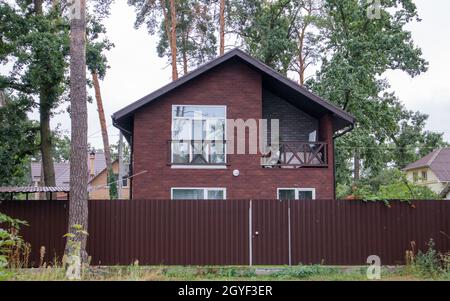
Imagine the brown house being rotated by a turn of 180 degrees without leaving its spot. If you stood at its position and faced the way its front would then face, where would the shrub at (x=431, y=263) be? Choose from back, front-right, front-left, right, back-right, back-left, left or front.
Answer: back-right

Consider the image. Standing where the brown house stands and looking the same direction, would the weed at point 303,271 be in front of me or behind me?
in front

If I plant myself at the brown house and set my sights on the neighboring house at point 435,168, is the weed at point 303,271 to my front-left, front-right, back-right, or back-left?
back-right

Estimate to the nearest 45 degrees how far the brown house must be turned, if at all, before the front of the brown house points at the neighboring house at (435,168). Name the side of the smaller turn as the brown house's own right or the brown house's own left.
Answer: approximately 135° to the brown house's own left

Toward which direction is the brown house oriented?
toward the camera
